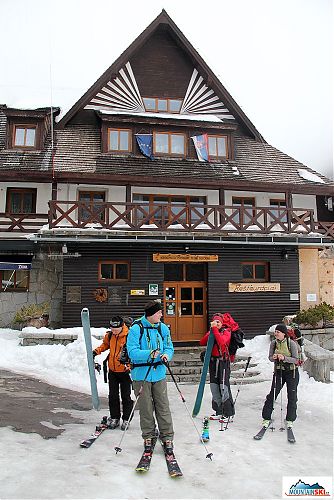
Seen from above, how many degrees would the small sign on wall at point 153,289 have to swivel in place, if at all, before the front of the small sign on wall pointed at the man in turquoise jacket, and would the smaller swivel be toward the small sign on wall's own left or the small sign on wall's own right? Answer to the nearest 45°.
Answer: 0° — it already faces them

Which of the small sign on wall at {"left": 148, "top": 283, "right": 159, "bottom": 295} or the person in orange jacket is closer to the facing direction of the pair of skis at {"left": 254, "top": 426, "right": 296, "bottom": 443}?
the person in orange jacket

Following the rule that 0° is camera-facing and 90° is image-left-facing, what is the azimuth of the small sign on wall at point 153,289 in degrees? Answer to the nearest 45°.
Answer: approximately 0°

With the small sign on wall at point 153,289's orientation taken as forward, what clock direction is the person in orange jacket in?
The person in orange jacket is roughly at 12 o'clock from the small sign on wall.

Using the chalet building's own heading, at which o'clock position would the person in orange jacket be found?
The person in orange jacket is roughly at 12 o'clock from the chalet building.

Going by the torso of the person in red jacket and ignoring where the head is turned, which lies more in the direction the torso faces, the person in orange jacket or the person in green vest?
the person in orange jacket
